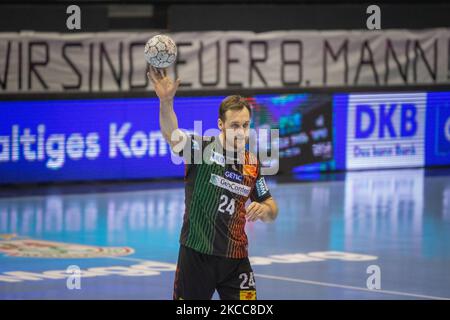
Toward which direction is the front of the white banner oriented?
toward the camera

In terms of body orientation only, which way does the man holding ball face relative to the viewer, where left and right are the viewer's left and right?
facing the viewer and to the right of the viewer

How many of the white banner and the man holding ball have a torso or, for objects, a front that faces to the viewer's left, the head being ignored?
0

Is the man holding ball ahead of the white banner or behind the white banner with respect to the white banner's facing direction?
ahead

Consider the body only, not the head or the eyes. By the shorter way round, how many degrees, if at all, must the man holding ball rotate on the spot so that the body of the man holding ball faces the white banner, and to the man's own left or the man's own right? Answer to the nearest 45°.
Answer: approximately 135° to the man's own left
